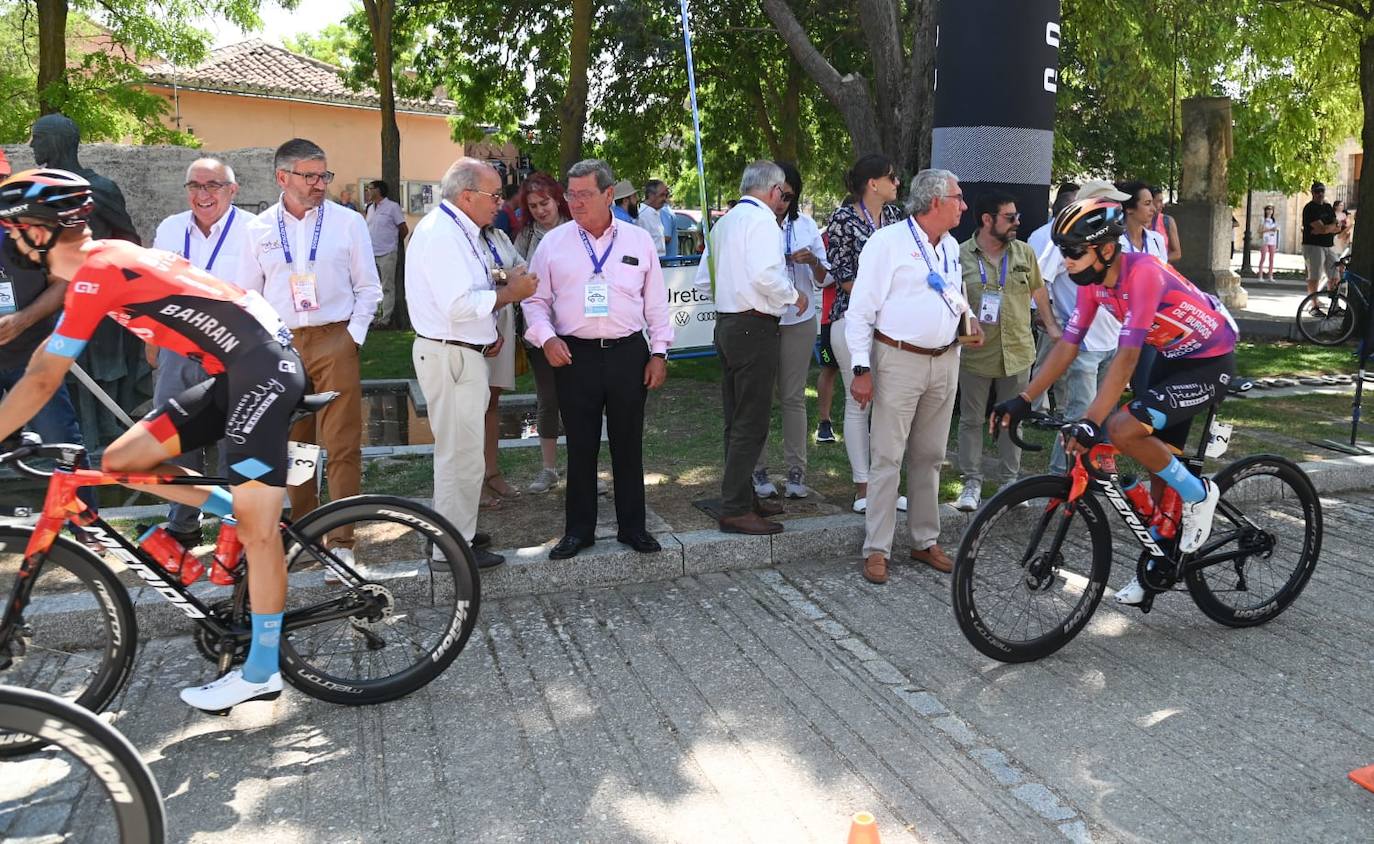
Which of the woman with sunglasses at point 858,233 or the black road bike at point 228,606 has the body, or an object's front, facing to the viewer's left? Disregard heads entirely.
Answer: the black road bike

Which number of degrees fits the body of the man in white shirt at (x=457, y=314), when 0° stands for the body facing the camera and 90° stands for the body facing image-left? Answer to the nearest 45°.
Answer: approximately 270°

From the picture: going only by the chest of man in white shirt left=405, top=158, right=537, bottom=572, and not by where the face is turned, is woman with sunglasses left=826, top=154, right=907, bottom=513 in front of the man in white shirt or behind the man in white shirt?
in front

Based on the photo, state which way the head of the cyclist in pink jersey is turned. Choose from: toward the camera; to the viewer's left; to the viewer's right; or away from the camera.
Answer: to the viewer's left

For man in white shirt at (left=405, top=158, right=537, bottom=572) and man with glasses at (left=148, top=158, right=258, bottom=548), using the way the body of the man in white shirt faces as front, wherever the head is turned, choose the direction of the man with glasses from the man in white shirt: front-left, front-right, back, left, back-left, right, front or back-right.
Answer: back-left

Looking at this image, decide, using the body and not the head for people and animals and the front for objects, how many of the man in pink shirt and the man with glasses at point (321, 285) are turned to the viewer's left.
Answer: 0

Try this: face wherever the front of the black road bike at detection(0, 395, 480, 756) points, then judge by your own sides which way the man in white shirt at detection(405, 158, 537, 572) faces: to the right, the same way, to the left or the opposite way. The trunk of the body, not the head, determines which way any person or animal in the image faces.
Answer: the opposite way

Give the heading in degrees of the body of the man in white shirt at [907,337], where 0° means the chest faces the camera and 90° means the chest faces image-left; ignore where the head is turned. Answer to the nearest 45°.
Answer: approximately 315°

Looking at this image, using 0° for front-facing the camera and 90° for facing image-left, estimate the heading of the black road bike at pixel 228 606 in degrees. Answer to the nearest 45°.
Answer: approximately 90°

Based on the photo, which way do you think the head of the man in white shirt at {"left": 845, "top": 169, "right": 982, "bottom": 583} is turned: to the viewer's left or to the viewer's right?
to the viewer's right

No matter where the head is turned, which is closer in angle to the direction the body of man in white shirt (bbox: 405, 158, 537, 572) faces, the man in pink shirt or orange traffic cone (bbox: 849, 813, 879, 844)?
the man in pink shirt

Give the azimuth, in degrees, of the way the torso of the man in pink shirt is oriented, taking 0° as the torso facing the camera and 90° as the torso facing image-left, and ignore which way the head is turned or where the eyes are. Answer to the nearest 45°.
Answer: approximately 0°
